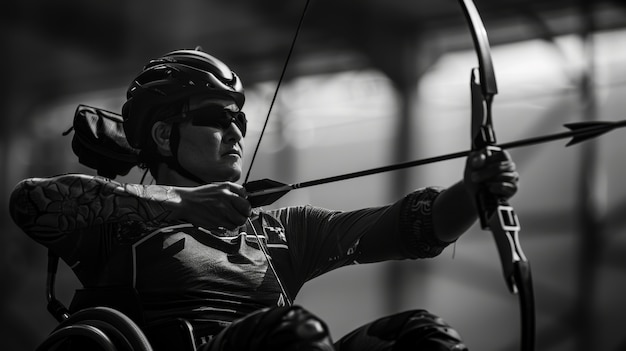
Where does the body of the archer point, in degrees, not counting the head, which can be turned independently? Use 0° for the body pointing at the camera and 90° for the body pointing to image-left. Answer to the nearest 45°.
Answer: approximately 315°
